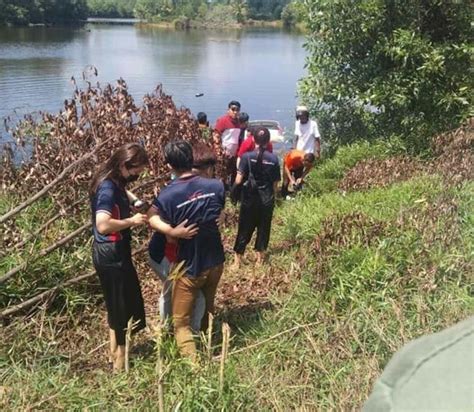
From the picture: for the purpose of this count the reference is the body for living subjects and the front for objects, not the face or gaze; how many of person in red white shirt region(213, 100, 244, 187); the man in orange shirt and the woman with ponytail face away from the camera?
1

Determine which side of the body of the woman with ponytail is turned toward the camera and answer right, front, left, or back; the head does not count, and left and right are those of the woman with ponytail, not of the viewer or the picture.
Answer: back

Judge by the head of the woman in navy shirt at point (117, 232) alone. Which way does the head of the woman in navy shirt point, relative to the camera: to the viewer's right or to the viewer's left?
to the viewer's right

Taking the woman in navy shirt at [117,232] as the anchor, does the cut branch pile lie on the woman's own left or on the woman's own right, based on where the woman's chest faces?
on the woman's own left

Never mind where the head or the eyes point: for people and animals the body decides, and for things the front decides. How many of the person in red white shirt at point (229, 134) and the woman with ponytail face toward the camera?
1

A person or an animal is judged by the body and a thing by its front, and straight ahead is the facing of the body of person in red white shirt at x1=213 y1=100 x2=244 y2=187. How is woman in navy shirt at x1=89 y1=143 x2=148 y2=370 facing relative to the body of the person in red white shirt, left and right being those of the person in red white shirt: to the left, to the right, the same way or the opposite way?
to the left

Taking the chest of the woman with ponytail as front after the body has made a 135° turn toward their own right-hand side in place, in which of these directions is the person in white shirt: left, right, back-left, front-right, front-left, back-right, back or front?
back-left

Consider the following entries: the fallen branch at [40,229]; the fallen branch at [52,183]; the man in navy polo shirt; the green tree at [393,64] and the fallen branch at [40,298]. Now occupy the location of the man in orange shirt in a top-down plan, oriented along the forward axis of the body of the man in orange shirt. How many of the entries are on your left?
1

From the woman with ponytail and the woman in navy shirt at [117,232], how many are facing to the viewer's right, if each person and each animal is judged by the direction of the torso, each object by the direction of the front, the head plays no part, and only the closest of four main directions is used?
1

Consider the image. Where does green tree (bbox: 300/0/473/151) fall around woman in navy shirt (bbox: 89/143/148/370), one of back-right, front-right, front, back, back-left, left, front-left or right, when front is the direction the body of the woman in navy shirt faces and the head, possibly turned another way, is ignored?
front-left

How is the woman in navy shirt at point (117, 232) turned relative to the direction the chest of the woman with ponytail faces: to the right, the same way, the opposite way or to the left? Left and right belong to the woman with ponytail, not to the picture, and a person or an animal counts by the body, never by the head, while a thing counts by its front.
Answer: to the right

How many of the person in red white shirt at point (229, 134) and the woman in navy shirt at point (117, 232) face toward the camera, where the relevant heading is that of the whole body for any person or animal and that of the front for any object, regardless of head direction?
1

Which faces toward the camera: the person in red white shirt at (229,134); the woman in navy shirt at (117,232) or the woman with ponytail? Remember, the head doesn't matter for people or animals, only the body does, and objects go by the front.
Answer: the person in red white shirt

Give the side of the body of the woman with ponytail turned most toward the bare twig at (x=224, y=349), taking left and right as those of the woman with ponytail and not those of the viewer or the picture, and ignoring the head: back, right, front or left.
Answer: back

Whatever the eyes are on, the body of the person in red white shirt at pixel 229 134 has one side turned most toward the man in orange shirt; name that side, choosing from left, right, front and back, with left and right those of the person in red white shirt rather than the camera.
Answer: left

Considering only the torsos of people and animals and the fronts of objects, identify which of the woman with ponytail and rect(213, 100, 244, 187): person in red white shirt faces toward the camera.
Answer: the person in red white shirt

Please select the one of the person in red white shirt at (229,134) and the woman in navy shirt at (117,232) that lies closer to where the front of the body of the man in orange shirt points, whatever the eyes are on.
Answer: the woman in navy shirt

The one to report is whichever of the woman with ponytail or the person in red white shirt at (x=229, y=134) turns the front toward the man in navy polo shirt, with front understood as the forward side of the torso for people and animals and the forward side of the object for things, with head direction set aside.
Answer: the person in red white shirt

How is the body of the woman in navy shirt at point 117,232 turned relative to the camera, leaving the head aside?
to the viewer's right

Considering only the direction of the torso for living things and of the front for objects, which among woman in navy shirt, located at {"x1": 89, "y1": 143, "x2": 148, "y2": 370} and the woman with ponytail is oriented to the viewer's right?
the woman in navy shirt

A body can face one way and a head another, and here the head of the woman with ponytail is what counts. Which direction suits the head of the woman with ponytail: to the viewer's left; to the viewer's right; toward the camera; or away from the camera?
away from the camera

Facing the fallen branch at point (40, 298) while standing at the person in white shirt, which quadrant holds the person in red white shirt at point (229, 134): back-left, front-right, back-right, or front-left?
front-right

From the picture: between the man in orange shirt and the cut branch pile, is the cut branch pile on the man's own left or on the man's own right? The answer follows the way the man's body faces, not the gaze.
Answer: on the man's own right
